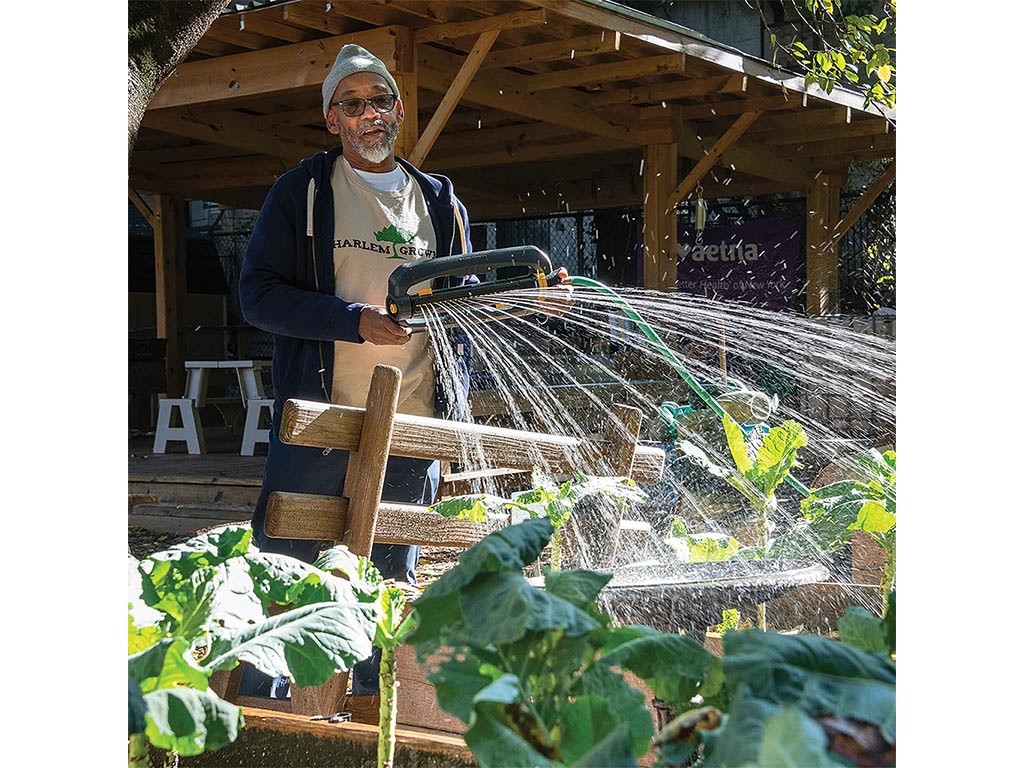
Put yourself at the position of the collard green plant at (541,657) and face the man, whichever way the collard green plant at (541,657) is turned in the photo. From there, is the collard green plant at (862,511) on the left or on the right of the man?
right

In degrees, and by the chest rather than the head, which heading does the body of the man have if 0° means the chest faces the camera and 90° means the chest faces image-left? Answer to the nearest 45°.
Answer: approximately 315°

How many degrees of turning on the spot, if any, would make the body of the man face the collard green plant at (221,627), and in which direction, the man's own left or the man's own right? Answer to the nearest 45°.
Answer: approximately 45° to the man's own right
